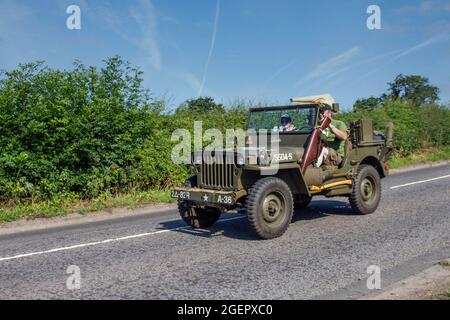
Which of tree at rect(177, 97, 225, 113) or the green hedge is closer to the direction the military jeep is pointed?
the green hedge

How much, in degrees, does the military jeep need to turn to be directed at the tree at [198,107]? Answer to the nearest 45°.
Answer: approximately 135° to its right

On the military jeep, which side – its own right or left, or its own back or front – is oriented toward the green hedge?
right

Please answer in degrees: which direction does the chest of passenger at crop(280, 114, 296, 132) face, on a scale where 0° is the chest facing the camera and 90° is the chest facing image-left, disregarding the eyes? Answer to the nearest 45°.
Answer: approximately 45°

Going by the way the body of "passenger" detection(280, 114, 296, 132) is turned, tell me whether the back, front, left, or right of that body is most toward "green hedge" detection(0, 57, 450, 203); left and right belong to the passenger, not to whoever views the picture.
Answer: right

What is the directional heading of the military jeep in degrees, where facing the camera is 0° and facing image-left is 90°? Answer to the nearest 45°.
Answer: approximately 45°
